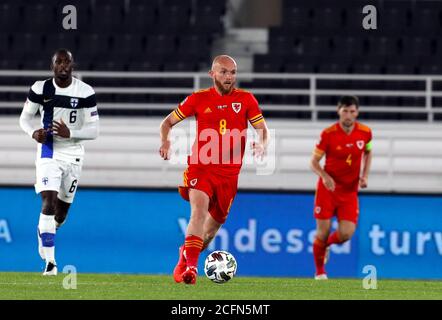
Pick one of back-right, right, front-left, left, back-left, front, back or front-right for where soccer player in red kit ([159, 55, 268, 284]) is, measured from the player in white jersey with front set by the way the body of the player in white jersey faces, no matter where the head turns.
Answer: front-left

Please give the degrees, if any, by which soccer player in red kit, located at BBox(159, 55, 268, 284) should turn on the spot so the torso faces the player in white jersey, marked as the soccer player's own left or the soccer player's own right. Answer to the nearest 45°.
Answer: approximately 135° to the soccer player's own right

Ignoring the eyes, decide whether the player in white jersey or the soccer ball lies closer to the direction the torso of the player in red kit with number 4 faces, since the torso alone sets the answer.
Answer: the soccer ball

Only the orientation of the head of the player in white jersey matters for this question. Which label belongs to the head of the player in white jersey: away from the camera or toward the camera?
toward the camera

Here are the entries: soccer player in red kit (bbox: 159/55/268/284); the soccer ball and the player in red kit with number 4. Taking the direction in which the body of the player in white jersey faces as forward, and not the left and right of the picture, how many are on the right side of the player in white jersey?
0

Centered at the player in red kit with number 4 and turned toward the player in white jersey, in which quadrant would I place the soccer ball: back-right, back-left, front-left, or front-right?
front-left

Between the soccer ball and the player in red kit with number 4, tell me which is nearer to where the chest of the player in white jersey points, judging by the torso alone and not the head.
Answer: the soccer ball

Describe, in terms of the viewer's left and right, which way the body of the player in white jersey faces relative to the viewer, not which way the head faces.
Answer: facing the viewer

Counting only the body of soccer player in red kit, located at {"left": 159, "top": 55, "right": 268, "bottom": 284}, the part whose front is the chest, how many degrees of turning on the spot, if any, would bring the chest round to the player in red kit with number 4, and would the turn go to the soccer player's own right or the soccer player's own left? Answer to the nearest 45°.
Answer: approximately 135° to the soccer player's own left

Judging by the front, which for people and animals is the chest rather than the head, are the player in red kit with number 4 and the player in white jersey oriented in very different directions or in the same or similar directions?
same or similar directions

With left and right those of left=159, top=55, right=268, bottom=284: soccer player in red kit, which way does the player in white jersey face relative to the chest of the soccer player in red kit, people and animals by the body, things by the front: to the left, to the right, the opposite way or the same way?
the same way

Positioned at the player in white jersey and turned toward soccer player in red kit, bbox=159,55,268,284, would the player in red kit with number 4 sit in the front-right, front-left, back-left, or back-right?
front-left

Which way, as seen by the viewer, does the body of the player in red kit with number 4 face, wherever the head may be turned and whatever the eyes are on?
toward the camera

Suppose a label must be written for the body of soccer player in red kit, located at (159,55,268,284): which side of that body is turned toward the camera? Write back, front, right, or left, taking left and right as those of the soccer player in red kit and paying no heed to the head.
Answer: front

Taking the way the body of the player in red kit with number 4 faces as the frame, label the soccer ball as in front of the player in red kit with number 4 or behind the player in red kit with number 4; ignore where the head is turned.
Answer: in front
